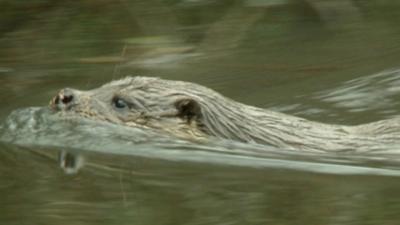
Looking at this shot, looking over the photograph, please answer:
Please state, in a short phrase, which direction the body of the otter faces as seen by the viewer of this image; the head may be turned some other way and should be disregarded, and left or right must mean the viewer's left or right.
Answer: facing to the left of the viewer
